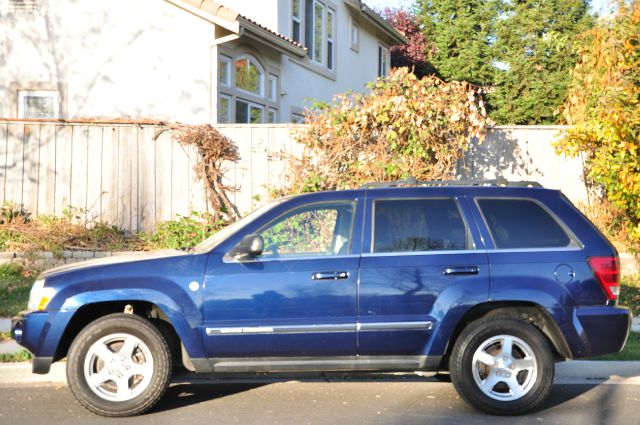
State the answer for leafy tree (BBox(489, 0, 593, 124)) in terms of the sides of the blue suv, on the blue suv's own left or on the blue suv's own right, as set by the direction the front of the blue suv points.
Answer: on the blue suv's own right

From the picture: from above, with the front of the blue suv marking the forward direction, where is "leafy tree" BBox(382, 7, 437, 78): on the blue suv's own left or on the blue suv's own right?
on the blue suv's own right

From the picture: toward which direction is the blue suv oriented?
to the viewer's left

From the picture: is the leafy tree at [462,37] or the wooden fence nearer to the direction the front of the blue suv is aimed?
the wooden fence

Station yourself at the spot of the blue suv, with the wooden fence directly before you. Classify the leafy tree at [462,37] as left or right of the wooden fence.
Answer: right

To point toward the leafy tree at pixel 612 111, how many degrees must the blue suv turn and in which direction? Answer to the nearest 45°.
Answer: approximately 135° to its right

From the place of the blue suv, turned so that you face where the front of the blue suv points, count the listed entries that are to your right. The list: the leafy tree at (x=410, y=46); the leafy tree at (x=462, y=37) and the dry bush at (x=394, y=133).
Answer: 3
